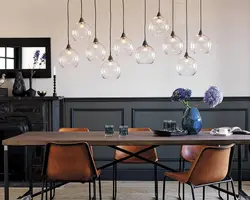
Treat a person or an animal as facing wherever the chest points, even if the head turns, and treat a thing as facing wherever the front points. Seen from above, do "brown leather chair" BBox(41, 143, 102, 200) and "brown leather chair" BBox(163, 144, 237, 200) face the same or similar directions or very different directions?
same or similar directions

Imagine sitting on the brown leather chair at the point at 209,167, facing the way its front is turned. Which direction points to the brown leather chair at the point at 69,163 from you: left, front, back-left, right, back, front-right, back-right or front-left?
front-left

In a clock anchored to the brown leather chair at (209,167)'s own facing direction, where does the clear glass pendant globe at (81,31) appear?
The clear glass pendant globe is roughly at 11 o'clock from the brown leather chair.

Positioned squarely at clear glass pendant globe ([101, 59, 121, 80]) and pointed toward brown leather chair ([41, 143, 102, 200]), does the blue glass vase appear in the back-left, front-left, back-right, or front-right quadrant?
back-left

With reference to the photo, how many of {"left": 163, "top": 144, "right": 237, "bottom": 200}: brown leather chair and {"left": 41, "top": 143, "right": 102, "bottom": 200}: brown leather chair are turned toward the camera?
0

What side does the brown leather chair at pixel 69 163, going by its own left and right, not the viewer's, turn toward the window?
front

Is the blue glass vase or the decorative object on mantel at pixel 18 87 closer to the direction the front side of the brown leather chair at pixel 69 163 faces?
the decorative object on mantel

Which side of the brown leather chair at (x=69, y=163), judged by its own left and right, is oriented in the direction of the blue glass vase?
right

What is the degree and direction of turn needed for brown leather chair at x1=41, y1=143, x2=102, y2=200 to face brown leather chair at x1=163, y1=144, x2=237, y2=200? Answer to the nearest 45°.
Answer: approximately 90° to its right

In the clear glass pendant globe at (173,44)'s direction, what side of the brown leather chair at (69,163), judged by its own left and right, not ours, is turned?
right

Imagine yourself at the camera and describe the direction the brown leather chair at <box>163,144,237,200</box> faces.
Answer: facing away from the viewer and to the left of the viewer

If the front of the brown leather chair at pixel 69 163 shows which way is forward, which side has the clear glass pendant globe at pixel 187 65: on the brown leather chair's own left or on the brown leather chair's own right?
on the brown leather chair's own right

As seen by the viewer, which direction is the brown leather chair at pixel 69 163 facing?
away from the camera
